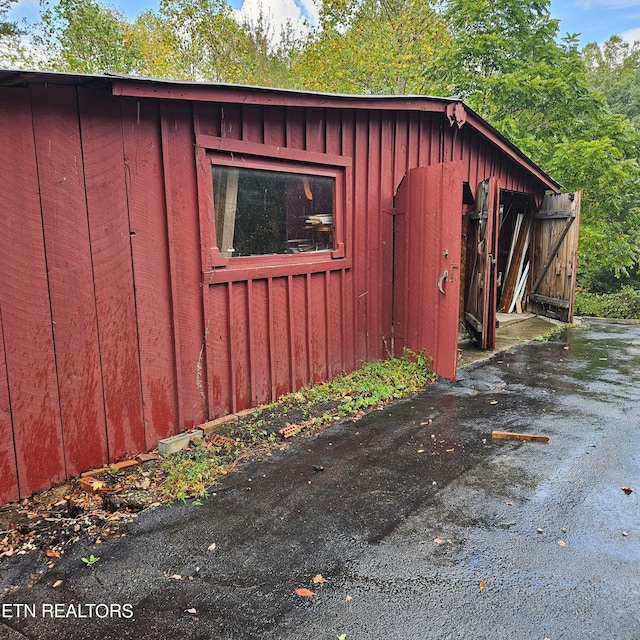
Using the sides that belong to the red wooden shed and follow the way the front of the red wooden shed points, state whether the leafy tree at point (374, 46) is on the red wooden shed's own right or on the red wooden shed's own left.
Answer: on the red wooden shed's own left

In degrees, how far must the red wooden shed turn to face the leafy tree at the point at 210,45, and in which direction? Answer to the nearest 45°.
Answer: approximately 135° to its left

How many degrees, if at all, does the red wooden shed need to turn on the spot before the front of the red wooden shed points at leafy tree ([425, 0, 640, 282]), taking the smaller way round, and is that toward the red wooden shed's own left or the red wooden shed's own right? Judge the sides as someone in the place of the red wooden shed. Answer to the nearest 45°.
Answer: approximately 90° to the red wooden shed's own left

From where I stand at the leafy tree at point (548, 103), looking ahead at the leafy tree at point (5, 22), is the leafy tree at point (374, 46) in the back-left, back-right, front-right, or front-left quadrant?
front-right

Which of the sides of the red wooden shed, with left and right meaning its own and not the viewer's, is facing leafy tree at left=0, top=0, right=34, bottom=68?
back

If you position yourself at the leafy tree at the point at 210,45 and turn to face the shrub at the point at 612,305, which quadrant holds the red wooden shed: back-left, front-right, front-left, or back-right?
front-right

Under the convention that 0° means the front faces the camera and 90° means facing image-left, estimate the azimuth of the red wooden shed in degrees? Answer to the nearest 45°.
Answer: approximately 315°

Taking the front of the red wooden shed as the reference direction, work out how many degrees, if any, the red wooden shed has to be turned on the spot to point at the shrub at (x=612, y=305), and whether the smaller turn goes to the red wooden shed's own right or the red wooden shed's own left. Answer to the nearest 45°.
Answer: approximately 90° to the red wooden shed's own left
